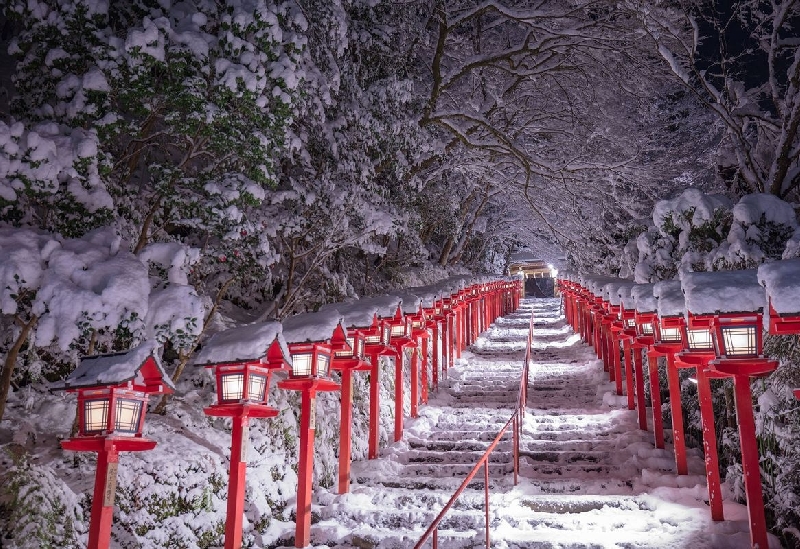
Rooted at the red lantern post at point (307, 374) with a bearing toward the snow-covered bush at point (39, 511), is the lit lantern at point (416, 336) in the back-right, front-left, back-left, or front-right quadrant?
back-right

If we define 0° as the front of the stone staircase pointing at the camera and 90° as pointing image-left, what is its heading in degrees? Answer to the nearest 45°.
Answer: approximately 0°

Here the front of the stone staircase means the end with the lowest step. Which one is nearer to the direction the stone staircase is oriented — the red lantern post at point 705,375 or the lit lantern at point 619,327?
the red lantern post

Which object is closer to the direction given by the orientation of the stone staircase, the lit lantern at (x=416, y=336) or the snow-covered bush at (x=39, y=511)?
the snow-covered bush

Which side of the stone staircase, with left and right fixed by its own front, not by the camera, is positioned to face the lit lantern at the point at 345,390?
right

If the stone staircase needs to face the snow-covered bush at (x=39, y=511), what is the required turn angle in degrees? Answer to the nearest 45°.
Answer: approximately 45° to its right
